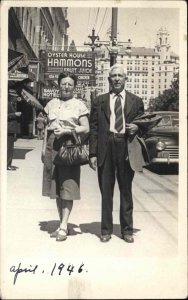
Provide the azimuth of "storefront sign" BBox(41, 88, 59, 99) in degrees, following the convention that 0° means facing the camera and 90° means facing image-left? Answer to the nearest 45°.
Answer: approximately 0°
